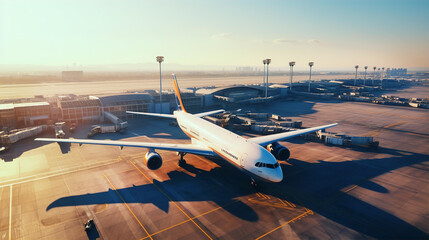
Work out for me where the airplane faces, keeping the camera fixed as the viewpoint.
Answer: facing the viewer and to the right of the viewer

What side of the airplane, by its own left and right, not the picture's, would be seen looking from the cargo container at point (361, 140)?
left
